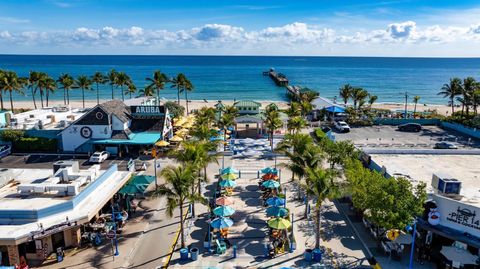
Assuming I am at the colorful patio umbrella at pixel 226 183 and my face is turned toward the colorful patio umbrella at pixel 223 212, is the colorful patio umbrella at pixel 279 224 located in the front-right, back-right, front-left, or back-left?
front-left

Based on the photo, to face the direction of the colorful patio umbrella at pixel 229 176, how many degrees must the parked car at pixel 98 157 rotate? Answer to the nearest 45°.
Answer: approximately 90° to its left

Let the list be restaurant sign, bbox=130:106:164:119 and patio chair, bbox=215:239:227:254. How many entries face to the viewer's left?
0

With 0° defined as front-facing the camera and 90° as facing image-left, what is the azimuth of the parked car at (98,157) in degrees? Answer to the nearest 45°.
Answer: approximately 45°

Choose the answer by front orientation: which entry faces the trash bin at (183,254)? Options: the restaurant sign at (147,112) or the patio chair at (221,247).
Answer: the restaurant sign

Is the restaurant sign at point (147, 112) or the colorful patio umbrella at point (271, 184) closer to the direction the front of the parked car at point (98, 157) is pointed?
the colorful patio umbrella

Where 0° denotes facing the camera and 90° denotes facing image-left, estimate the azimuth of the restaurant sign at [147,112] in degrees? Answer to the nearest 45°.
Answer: approximately 0°

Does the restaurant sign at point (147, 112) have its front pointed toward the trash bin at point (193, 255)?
yes

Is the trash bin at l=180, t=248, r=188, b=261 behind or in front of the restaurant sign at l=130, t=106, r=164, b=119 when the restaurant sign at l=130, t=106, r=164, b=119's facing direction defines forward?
in front

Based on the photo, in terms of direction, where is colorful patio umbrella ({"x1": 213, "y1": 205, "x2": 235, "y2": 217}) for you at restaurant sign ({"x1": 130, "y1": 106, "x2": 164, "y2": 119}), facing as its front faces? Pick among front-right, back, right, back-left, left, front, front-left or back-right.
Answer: front

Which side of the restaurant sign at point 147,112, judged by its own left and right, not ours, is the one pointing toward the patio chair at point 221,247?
front
